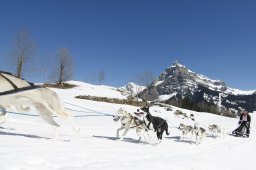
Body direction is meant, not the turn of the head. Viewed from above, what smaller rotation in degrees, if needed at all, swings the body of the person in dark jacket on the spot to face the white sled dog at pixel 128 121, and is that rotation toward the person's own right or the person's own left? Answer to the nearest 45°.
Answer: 0° — they already face it

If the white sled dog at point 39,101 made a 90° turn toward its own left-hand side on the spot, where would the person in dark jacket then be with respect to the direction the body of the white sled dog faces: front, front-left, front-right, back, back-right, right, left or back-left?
back-left

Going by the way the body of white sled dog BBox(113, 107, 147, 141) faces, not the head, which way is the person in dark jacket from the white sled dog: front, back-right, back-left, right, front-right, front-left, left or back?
back

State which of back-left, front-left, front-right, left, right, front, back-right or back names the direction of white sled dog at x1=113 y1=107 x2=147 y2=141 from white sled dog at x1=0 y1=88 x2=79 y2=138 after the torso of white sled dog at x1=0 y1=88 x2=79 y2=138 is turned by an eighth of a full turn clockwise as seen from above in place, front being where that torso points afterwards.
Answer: right

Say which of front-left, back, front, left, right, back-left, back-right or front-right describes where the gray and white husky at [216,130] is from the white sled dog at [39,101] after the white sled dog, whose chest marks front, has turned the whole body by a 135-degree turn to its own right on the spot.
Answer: front

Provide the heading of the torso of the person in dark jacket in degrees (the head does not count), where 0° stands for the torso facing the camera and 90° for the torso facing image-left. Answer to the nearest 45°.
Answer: approximately 45°

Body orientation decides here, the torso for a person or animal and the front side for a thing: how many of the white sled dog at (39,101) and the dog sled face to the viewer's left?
2

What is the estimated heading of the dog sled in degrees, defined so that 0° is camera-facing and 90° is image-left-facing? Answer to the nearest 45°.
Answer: approximately 90°

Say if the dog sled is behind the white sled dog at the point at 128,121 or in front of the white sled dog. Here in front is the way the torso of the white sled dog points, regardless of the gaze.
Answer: behind

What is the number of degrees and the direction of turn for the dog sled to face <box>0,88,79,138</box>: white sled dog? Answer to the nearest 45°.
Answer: approximately 90° to its left

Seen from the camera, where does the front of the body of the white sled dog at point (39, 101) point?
to the viewer's left

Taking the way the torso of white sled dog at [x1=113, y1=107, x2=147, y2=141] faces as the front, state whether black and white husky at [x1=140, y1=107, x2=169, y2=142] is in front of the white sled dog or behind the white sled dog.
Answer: behind
